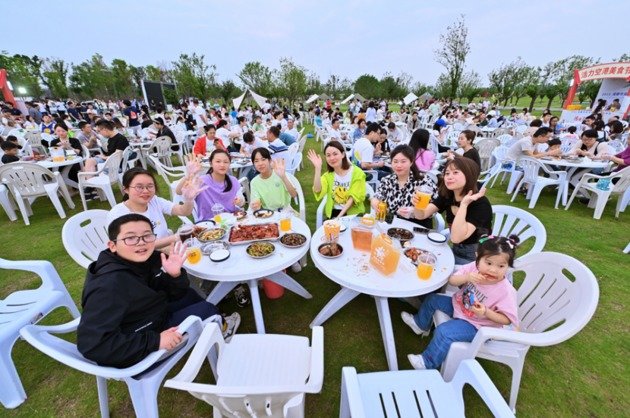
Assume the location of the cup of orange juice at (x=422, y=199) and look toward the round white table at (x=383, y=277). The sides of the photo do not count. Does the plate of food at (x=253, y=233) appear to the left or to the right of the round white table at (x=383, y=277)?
right

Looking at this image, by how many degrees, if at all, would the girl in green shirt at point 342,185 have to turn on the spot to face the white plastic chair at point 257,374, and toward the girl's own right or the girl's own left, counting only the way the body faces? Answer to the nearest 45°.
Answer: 0° — they already face it

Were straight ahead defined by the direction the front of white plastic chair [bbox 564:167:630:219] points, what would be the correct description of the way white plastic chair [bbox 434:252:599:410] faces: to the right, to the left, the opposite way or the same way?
to the left

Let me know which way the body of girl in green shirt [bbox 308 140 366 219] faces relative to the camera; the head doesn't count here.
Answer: toward the camera

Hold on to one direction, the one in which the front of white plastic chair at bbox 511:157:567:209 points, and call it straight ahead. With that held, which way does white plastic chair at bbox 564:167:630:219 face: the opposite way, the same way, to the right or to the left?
to the left
